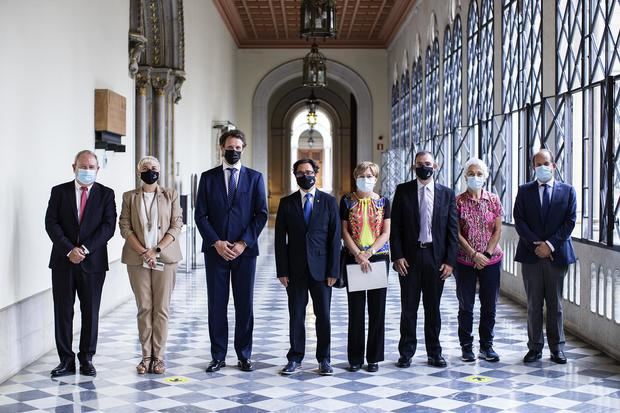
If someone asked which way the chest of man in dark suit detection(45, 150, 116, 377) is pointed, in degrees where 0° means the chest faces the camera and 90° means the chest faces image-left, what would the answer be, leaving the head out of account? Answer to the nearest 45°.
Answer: approximately 0°

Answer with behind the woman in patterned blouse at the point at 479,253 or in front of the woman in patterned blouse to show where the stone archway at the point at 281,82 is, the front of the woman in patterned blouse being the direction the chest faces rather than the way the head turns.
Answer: behind

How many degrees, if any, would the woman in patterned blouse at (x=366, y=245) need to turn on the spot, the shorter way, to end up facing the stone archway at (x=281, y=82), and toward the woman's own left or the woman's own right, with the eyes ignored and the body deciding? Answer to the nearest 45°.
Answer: approximately 180°

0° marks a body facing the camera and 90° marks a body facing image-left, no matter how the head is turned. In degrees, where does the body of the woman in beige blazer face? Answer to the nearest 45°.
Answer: approximately 0°

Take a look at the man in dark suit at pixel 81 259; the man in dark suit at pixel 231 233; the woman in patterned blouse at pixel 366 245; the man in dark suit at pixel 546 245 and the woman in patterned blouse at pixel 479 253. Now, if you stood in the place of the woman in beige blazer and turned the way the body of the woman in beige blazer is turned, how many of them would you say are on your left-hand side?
4
